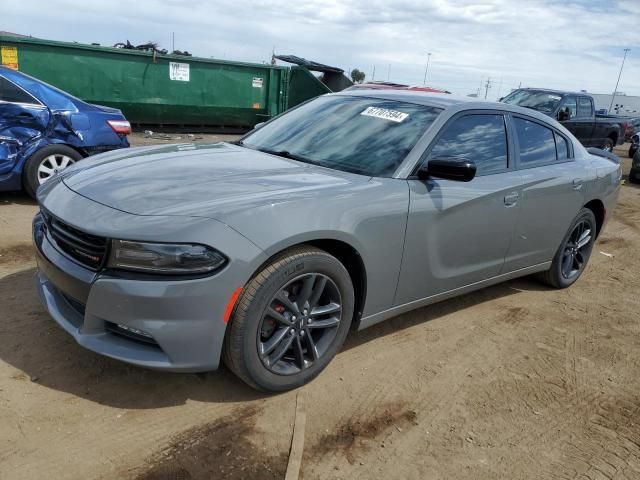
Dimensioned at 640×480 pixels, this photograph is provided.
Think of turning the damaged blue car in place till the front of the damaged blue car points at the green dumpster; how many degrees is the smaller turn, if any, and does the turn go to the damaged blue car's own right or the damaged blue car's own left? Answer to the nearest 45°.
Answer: approximately 90° to the damaged blue car's own right

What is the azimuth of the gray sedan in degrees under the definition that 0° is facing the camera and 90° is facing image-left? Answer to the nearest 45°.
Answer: approximately 45°

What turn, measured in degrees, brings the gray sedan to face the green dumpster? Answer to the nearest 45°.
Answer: approximately 135° to its right

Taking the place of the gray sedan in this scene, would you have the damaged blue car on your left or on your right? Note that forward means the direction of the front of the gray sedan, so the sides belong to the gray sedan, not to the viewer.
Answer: on your right

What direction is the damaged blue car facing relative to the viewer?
to the viewer's left
